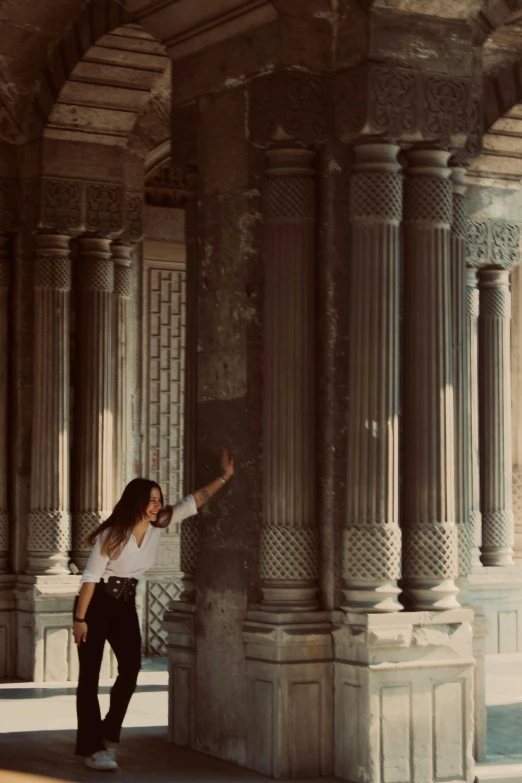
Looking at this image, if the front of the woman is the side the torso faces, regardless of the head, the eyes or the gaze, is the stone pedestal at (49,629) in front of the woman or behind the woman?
behind

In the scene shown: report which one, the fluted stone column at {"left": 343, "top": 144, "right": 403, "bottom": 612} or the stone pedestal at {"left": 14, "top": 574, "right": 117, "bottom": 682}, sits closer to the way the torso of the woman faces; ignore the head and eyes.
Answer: the fluted stone column

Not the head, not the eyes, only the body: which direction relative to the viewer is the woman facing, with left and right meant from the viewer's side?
facing the viewer and to the right of the viewer

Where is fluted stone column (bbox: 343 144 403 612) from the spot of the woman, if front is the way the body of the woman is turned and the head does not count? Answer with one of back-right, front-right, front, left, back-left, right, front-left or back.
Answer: front-left

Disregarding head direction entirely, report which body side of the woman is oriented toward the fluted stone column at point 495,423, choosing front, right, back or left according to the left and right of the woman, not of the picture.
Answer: left

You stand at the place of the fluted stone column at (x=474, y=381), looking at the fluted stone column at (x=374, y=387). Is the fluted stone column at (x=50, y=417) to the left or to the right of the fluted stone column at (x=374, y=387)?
right
